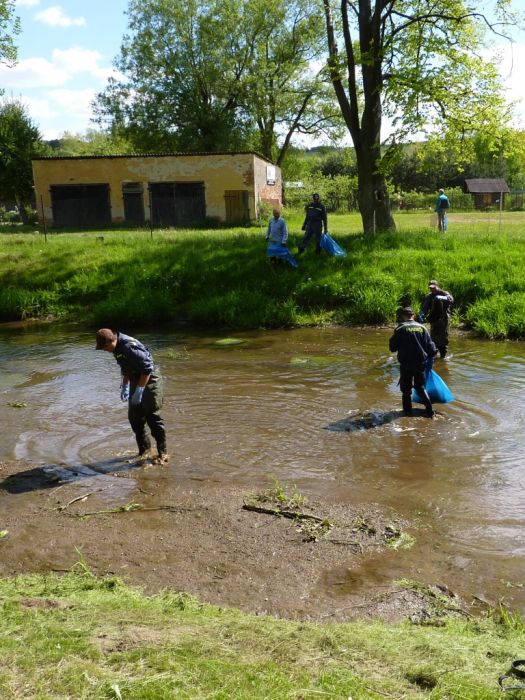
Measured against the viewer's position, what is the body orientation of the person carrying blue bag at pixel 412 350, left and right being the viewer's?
facing away from the viewer

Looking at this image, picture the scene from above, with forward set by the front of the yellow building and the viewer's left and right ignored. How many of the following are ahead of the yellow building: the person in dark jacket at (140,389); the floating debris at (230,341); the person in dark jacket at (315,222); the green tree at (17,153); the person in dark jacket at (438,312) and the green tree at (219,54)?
4

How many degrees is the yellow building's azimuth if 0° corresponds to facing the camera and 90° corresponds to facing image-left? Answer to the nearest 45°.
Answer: approximately 0°

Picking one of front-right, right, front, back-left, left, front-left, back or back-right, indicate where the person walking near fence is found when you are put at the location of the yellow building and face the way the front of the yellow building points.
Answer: front-left

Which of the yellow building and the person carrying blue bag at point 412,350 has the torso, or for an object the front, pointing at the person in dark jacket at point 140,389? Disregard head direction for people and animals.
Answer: the yellow building

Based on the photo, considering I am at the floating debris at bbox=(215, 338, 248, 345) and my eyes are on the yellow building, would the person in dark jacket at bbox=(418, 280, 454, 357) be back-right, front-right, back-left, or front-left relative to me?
back-right

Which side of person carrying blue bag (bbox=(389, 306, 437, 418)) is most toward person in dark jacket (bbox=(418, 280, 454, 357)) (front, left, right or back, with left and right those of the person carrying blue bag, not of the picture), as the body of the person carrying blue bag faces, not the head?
front

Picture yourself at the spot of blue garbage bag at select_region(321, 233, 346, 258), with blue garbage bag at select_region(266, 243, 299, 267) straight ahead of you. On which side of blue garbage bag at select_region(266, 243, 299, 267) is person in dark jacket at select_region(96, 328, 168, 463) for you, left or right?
left

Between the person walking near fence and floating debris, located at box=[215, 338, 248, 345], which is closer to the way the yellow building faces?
the floating debris

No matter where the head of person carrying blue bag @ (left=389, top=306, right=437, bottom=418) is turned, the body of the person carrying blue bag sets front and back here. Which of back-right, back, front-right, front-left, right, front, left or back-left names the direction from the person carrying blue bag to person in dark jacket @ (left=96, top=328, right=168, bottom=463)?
back-left

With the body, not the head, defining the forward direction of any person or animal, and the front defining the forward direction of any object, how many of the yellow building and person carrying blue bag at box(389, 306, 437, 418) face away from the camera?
1

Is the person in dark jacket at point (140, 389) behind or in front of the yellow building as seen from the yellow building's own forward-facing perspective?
in front

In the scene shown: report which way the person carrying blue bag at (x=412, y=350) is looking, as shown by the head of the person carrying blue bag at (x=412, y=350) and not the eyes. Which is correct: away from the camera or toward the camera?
away from the camera

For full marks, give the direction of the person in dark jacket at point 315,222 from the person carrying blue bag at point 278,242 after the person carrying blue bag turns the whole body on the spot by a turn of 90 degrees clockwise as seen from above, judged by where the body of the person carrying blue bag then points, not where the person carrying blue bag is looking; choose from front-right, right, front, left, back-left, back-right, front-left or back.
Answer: back-right

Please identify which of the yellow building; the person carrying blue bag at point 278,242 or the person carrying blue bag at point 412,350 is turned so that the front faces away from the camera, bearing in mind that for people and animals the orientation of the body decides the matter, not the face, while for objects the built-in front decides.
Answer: the person carrying blue bag at point 412,350
